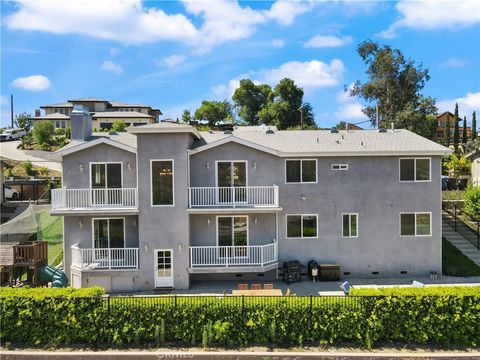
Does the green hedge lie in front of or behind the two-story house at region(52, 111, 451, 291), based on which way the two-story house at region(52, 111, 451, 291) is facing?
in front

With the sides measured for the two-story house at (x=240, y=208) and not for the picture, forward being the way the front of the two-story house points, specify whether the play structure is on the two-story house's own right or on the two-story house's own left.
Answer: on the two-story house's own right

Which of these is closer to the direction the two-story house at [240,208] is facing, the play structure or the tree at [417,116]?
the play structure

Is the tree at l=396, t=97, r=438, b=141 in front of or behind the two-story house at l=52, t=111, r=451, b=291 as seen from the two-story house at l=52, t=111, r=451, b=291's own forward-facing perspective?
behind

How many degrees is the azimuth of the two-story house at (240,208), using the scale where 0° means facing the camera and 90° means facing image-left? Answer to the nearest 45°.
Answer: approximately 0°
